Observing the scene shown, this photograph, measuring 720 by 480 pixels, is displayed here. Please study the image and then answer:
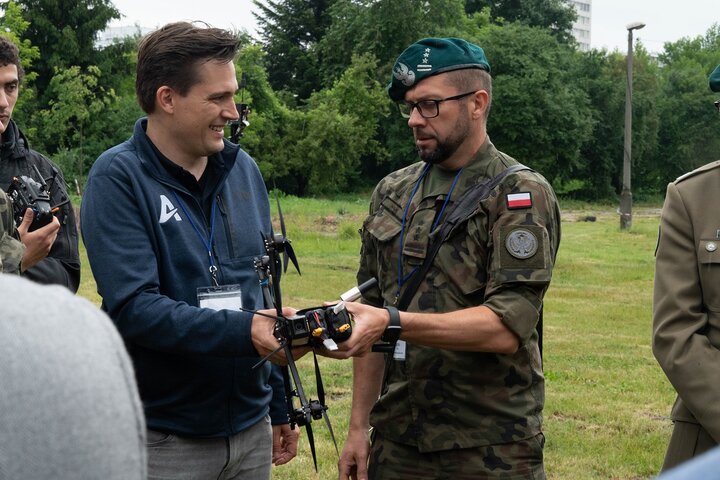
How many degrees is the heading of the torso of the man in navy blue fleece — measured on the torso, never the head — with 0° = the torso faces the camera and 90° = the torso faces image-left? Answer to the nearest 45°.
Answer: approximately 315°

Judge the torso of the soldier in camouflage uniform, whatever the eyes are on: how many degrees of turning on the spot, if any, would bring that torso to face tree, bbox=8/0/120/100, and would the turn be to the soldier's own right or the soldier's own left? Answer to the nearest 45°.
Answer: approximately 90° to the soldier's own right

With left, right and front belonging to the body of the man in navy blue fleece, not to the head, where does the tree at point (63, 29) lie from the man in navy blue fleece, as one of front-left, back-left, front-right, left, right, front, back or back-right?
back-left

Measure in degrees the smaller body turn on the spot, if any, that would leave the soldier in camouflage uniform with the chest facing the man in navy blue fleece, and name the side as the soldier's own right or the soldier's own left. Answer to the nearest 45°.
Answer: approximately 45° to the soldier's own right

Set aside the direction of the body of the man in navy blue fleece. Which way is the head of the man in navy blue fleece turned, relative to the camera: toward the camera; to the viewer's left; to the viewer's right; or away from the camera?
to the viewer's right

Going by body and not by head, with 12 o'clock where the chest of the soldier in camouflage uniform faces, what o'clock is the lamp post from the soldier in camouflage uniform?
The lamp post is roughly at 5 o'clock from the soldier in camouflage uniform.

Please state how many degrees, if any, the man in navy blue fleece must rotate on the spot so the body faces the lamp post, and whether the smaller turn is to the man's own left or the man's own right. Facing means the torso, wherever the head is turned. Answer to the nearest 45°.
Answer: approximately 90° to the man's own left

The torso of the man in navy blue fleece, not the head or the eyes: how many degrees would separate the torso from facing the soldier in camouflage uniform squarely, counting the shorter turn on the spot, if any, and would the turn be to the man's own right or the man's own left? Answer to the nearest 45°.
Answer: approximately 45° to the man's own left
